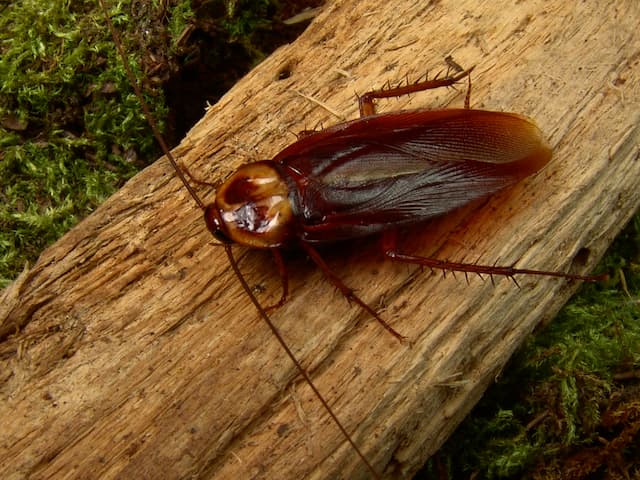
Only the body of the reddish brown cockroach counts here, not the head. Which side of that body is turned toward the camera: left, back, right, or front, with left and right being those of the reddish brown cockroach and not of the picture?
left
